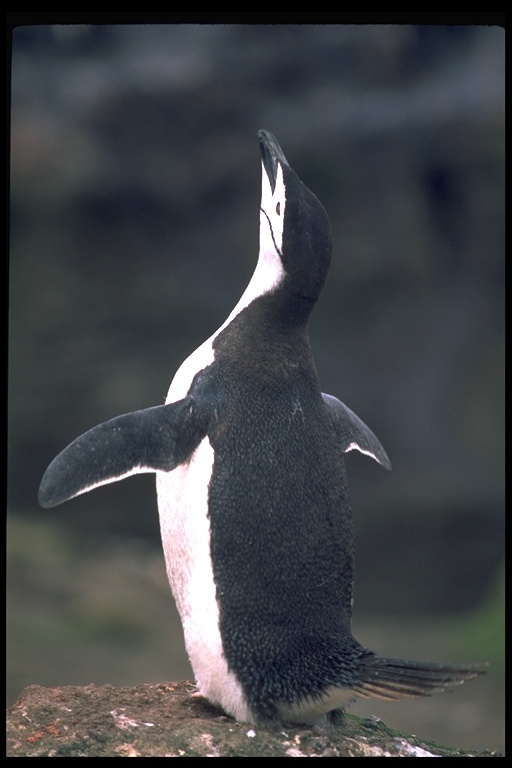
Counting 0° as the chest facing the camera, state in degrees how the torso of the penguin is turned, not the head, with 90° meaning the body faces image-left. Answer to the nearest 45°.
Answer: approximately 135°
